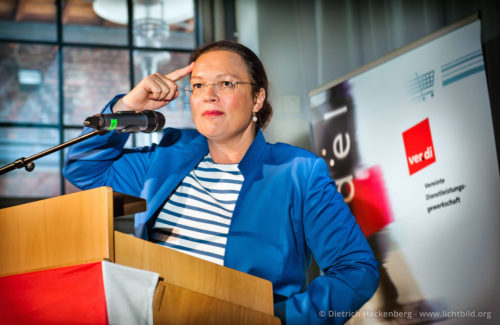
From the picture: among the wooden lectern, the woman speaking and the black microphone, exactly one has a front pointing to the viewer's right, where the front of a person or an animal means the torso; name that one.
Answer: the black microphone

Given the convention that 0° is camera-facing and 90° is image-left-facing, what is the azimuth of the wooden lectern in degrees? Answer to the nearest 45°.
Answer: approximately 45°

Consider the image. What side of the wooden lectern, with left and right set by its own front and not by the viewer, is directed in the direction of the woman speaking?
back

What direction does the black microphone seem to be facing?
to the viewer's right
